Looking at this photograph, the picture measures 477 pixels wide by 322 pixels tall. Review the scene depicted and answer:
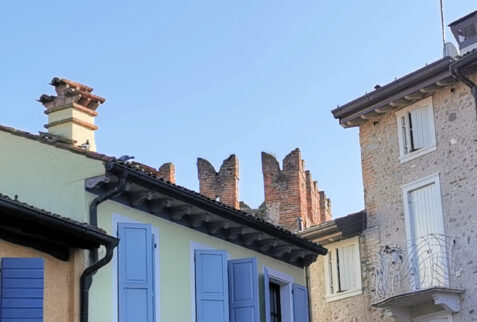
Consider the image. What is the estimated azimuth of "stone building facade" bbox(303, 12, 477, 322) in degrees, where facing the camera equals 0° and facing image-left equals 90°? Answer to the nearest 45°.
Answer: approximately 45°
